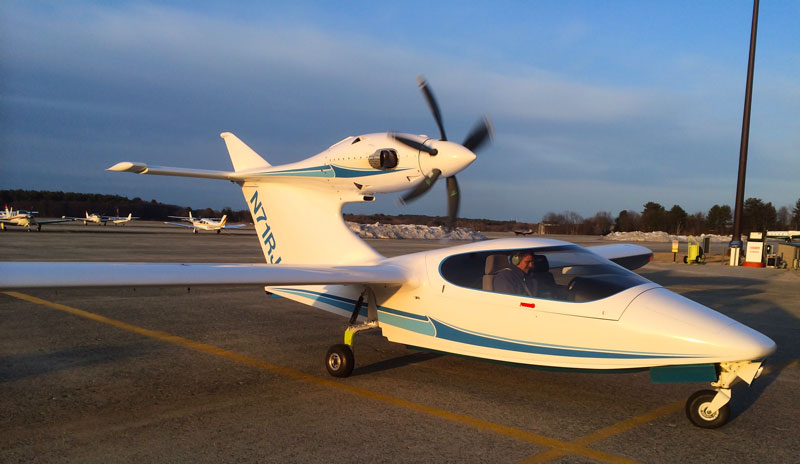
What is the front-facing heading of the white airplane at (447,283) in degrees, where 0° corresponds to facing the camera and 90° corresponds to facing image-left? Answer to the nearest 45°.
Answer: approximately 315°
